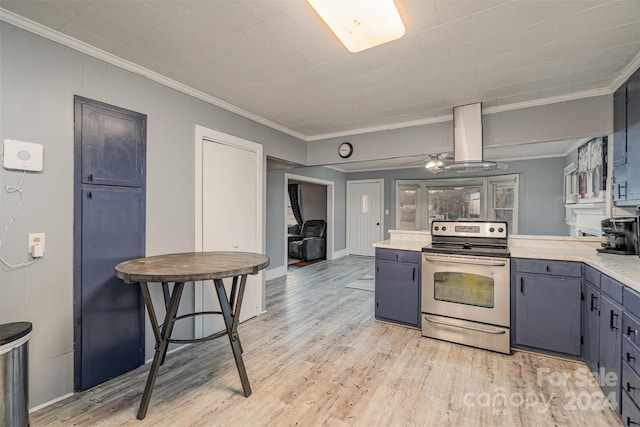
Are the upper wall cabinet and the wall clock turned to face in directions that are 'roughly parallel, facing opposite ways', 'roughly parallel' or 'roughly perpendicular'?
roughly perpendicular

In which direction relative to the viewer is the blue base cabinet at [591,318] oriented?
to the viewer's left

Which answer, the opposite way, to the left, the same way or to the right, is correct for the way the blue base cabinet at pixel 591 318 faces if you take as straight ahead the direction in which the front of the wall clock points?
to the right

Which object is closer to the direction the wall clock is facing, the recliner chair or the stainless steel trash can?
the stainless steel trash can

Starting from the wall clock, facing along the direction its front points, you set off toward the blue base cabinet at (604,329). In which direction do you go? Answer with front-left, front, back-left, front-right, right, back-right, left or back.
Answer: left

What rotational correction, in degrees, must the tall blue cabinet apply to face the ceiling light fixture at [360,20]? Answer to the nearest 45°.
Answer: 0° — it already faces it

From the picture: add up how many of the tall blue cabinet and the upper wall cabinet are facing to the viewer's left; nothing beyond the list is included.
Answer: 1

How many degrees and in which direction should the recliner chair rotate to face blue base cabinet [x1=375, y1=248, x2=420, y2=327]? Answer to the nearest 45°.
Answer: approximately 45° to its left

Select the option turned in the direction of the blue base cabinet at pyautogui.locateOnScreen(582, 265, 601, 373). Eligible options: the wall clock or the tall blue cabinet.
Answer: the tall blue cabinet

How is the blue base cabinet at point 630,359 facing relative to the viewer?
to the viewer's left

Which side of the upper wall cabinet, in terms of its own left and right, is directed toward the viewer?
left

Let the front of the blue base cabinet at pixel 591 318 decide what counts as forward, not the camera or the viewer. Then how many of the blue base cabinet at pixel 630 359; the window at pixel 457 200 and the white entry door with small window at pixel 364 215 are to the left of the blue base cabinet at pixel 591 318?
1

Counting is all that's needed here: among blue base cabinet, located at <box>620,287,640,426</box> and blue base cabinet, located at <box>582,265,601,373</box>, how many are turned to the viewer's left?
2

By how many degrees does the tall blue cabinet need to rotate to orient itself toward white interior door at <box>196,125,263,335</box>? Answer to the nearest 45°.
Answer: approximately 45° to its left

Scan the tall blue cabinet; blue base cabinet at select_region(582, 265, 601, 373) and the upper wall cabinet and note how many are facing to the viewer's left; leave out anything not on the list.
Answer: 2
